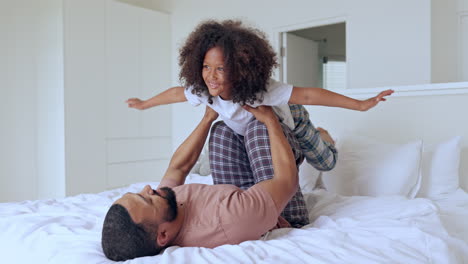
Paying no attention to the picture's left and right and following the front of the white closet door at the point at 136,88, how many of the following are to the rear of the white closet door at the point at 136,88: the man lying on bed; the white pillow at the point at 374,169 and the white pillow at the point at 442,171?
0

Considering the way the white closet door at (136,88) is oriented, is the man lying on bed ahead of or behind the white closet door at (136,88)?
ahead

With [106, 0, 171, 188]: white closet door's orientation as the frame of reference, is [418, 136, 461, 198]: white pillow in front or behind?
in front

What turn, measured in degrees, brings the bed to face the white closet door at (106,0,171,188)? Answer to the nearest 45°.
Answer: approximately 90° to its right

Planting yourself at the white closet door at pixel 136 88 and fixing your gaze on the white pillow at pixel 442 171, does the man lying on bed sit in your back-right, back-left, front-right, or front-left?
front-right

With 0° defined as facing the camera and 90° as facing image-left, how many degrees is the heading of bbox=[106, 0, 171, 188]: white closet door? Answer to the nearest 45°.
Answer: approximately 315°

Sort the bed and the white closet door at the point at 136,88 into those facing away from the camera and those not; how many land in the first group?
0
